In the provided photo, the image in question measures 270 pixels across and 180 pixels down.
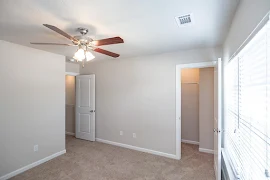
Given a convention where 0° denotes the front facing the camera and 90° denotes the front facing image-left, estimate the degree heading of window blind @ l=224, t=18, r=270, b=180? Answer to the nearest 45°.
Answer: approximately 90°

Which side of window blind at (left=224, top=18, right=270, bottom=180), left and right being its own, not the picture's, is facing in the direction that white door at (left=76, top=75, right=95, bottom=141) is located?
front
